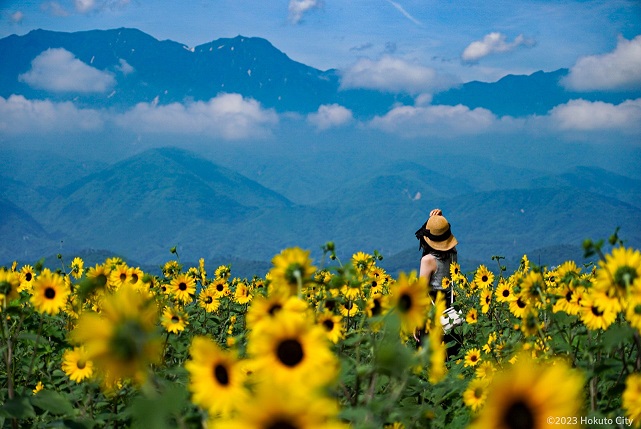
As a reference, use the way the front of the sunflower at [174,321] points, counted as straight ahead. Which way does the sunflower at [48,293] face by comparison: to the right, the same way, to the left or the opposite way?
the same way

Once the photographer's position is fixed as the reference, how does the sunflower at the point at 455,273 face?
facing the viewer and to the right of the viewer

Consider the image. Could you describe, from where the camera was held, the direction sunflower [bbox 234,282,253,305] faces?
facing the viewer

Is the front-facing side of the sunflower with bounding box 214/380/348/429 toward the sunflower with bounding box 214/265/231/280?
no

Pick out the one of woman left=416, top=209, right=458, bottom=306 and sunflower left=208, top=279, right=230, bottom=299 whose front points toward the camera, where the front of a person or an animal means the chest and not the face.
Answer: the sunflower

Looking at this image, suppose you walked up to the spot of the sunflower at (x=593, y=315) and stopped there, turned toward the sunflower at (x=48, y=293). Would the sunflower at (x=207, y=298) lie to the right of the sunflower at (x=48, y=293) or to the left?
right

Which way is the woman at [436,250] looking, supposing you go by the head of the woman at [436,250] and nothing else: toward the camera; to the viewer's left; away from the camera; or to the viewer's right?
away from the camera

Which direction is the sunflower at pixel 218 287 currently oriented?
toward the camera

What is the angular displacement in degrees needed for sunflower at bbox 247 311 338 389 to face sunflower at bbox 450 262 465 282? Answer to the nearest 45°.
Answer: approximately 180°
